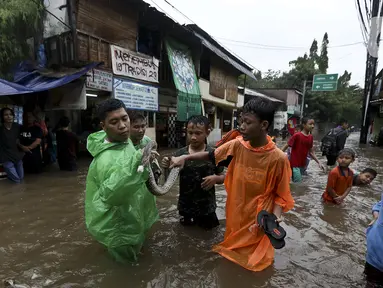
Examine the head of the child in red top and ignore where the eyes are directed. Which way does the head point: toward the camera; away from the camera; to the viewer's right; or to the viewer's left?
toward the camera

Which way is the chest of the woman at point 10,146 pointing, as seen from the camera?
toward the camera

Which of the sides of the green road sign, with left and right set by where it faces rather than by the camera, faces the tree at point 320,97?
back

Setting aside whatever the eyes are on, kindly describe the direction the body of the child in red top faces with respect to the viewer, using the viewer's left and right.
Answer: facing the viewer

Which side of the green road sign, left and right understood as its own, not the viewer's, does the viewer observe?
front

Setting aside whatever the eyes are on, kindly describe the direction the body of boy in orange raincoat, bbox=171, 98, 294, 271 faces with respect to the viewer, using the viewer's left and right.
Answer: facing the viewer and to the left of the viewer

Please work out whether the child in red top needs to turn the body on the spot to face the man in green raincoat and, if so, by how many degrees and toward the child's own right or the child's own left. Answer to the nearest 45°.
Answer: approximately 45° to the child's own right

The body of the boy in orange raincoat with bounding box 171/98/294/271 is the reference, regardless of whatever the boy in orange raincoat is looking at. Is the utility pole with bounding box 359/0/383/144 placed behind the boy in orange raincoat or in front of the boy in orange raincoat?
behind
